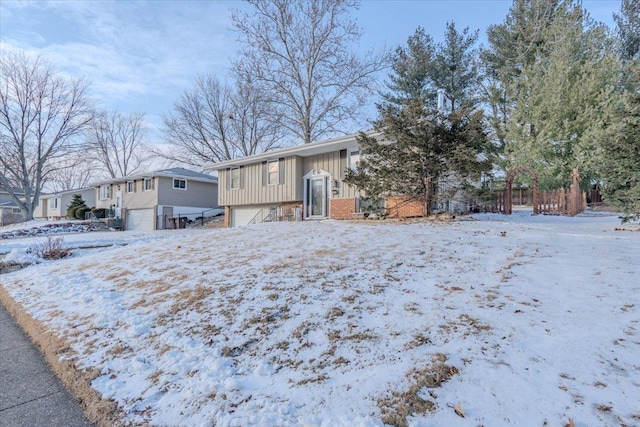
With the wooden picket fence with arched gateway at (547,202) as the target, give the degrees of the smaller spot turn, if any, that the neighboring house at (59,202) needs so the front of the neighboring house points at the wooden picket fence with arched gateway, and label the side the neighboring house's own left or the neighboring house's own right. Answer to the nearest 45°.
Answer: approximately 45° to the neighboring house's own left

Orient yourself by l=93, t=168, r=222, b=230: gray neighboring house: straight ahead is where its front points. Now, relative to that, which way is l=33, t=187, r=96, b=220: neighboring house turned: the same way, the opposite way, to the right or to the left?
the same way

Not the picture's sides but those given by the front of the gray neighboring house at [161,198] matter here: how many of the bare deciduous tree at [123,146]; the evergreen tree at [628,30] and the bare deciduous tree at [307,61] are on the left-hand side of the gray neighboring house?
2

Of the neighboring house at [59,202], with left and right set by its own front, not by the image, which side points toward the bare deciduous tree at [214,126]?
left

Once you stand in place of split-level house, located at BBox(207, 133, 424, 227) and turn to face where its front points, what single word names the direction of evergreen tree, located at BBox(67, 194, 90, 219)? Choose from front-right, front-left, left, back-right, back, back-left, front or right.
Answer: right

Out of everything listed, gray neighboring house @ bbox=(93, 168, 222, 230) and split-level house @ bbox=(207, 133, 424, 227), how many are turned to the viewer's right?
0

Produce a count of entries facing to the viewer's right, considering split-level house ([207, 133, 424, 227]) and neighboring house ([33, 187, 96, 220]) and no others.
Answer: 0

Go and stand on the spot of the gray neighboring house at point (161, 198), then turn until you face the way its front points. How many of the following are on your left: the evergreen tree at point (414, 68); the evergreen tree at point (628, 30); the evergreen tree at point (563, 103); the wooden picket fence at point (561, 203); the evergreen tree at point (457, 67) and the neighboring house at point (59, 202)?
5

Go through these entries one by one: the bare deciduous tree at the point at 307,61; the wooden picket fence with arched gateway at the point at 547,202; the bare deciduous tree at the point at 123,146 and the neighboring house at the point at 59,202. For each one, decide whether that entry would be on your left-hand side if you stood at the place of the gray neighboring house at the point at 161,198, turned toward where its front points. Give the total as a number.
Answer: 2

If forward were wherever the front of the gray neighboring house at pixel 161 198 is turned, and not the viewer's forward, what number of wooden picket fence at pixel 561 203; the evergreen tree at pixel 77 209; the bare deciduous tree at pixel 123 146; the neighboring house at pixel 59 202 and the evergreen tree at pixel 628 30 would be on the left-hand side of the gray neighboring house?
2

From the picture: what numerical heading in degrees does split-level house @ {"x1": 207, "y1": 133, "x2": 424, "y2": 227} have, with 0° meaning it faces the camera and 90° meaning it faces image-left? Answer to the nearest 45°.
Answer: approximately 45°

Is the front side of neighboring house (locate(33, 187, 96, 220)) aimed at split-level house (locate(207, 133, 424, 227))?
no

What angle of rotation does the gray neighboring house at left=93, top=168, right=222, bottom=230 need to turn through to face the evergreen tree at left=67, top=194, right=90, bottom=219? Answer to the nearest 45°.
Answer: approximately 90° to its right

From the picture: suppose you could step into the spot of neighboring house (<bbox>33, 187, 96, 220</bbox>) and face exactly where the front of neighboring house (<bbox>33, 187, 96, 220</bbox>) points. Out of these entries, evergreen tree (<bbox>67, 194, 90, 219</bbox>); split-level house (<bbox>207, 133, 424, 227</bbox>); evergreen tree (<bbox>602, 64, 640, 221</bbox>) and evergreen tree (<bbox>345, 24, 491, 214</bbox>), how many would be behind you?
0

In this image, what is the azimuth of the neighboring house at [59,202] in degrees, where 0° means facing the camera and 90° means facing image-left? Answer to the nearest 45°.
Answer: approximately 45°

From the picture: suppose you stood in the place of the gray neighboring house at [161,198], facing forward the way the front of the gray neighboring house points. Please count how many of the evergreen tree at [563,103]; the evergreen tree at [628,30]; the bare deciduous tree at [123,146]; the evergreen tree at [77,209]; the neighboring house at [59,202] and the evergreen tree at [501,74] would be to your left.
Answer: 3

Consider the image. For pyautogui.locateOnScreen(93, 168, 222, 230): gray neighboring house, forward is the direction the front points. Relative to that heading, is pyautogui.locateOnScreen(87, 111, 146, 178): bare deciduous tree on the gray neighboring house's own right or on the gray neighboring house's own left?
on the gray neighboring house's own right

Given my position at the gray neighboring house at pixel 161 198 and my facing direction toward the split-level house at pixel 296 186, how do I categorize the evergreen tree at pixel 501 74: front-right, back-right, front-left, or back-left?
front-left

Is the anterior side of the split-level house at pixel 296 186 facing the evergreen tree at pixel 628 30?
no

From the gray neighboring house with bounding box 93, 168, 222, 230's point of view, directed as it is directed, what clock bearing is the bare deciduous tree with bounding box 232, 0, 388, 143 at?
The bare deciduous tree is roughly at 9 o'clock from the gray neighboring house.

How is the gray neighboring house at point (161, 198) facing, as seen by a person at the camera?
facing the viewer and to the left of the viewer

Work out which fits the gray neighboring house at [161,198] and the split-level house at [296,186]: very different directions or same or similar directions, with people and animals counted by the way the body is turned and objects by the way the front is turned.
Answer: same or similar directions
